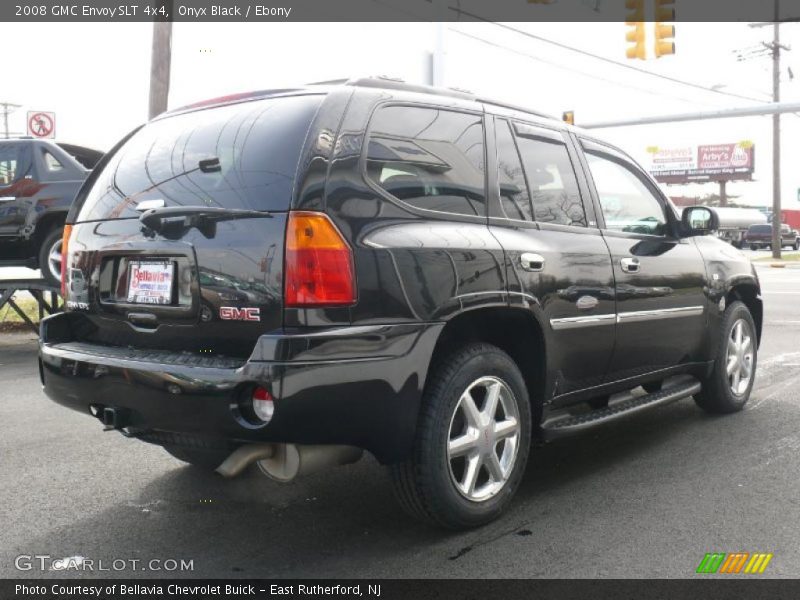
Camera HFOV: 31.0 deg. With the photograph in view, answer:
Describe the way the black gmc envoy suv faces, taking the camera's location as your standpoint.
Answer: facing away from the viewer and to the right of the viewer

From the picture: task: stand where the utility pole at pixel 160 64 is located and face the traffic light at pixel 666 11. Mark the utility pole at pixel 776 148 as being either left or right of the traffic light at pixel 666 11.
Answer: left

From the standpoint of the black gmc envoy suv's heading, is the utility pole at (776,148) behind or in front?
in front

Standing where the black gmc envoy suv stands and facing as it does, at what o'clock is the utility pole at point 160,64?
The utility pole is roughly at 10 o'clock from the black gmc envoy suv.

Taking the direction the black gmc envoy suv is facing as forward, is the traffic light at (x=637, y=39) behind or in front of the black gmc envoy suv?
in front
